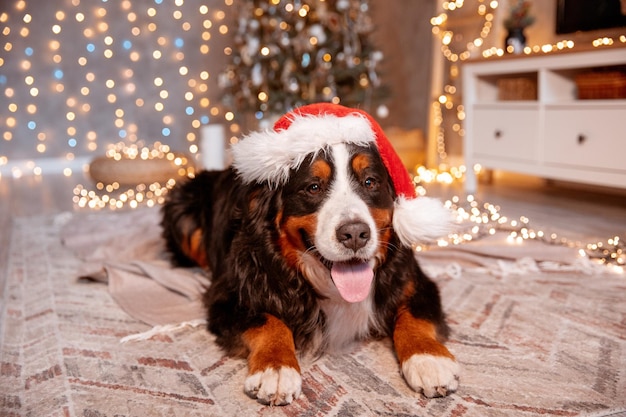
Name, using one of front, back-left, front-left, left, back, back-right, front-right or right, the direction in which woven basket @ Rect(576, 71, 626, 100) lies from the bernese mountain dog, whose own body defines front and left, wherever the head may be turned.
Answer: left

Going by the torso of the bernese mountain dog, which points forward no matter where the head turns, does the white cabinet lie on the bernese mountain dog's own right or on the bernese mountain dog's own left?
on the bernese mountain dog's own left

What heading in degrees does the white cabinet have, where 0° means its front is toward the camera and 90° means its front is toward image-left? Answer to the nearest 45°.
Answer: approximately 45°

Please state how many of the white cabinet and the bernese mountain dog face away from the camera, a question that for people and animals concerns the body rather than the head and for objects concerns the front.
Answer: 0

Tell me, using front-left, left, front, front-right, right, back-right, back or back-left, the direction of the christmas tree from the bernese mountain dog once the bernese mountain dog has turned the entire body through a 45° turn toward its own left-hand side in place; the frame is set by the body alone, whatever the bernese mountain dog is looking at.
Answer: left

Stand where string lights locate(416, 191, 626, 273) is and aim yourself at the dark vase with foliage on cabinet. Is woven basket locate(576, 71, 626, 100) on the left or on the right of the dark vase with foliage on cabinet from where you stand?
right

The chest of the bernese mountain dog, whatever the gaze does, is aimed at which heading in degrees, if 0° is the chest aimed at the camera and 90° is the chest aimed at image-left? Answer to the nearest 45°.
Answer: approximately 315°

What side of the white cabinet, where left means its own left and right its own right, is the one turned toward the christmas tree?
right

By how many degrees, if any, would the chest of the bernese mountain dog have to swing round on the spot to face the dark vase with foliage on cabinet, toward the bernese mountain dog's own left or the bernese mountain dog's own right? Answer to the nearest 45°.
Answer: approximately 90° to the bernese mountain dog's own left

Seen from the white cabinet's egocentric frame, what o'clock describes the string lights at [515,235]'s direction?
The string lights is roughly at 11 o'clock from the white cabinet.

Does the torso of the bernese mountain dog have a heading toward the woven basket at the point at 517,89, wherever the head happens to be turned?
no

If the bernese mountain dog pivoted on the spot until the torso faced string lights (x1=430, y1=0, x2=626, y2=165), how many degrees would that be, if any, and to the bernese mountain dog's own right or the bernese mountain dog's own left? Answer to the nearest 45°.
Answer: approximately 135° to the bernese mountain dog's own left
